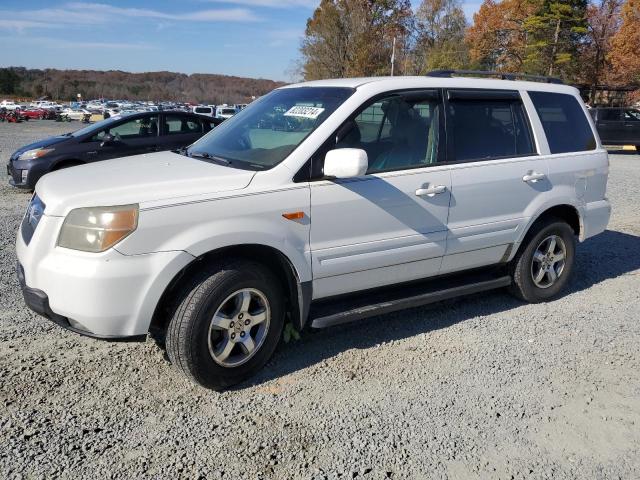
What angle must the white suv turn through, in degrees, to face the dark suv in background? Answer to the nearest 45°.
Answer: approximately 180°

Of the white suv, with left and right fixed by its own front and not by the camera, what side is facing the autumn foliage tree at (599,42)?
back

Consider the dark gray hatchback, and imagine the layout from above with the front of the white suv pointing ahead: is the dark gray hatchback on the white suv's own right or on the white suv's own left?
on the white suv's own right

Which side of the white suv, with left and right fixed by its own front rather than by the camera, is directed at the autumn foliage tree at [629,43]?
back

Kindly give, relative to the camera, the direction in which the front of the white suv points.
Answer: facing the viewer and to the left of the viewer
